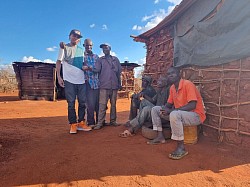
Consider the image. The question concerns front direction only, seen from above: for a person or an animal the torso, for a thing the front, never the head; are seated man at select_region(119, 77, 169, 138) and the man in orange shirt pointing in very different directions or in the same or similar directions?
same or similar directions

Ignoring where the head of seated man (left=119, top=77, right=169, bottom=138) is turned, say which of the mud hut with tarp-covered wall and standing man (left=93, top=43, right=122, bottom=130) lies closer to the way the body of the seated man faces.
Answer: the standing man

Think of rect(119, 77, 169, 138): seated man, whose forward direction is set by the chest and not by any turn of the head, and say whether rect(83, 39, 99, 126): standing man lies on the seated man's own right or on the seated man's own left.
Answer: on the seated man's own right

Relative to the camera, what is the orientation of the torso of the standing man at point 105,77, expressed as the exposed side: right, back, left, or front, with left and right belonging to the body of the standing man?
front

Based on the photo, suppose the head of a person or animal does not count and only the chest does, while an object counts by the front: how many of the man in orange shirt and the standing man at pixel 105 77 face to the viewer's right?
0

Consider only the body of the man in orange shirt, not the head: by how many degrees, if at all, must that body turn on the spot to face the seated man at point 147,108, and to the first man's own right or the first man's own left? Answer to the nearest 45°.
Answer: approximately 90° to the first man's own right

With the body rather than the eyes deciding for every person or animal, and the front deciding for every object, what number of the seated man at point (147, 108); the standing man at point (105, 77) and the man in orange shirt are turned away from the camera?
0

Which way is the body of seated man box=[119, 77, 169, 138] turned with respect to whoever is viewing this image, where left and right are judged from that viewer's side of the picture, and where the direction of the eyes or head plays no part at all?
facing the viewer and to the left of the viewer

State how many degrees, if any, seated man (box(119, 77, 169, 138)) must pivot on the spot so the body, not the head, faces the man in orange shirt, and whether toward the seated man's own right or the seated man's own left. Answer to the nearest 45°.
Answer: approximately 90° to the seated man's own left

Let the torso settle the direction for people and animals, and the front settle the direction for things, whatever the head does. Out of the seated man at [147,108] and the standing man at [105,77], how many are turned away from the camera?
0

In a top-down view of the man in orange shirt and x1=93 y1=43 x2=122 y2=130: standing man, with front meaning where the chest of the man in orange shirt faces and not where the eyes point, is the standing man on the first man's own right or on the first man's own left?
on the first man's own right

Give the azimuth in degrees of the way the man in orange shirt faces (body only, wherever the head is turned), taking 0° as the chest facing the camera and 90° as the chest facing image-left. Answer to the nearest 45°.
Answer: approximately 45°
